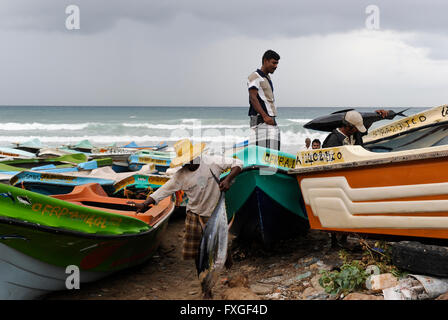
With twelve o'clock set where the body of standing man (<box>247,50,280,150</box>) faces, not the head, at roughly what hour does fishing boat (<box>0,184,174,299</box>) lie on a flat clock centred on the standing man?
The fishing boat is roughly at 3 o'clock from the standing man.

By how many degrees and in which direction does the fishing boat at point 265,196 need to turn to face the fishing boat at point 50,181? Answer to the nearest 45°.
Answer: approximately 135° to its right

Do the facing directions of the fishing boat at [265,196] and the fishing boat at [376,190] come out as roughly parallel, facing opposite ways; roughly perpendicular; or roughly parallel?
roughly perpendicular

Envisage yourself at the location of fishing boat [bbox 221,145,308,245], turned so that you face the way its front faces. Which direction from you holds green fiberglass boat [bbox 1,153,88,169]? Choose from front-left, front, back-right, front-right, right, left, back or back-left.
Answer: back-right

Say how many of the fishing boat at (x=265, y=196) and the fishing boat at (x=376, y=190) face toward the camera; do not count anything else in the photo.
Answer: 1

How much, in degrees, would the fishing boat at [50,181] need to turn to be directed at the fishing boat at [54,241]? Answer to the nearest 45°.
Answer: approximately 45° to its left
